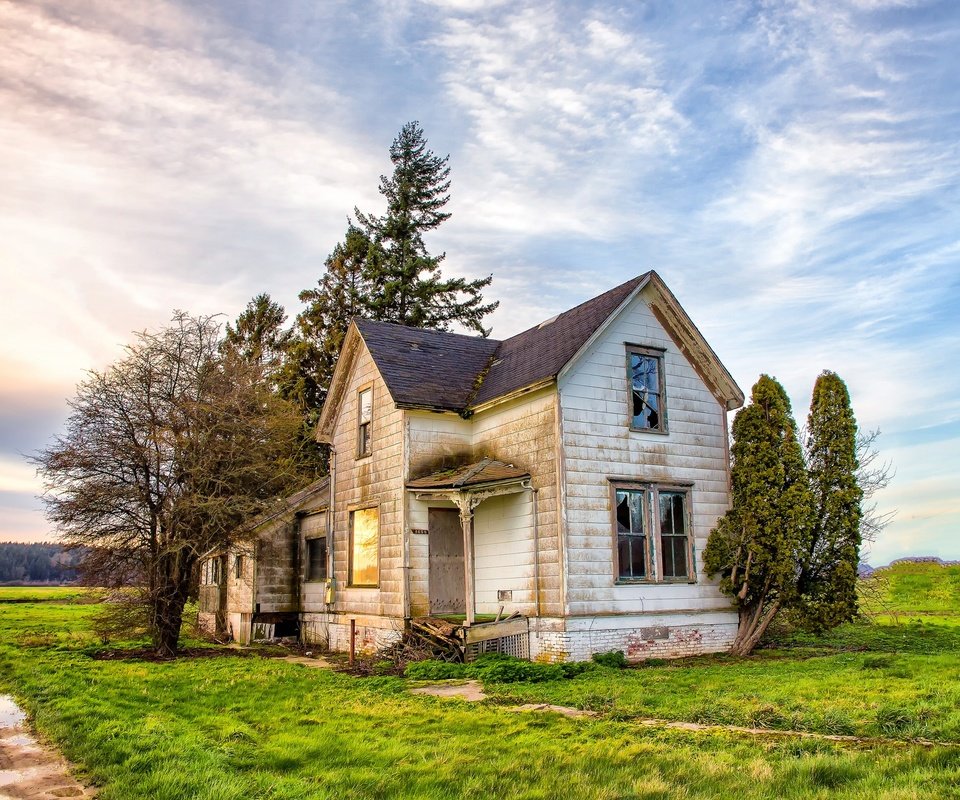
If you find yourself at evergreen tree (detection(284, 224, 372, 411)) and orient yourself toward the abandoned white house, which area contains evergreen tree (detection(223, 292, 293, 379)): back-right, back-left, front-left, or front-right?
back-right

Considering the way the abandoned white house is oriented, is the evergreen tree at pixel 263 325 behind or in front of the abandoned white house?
behind

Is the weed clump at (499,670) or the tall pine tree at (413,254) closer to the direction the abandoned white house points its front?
the weed clump

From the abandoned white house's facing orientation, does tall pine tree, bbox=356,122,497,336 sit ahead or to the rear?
to the rear
